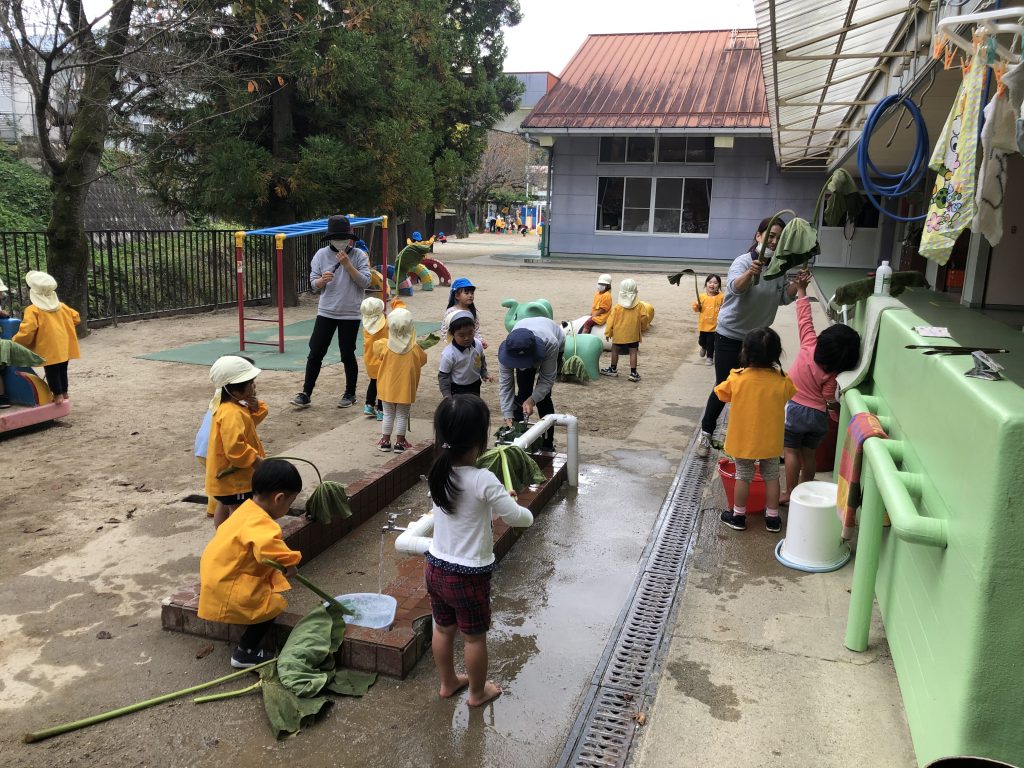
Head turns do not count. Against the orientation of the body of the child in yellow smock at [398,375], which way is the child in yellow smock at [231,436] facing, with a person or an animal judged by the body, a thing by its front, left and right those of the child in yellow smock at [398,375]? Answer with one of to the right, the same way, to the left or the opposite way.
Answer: to the right

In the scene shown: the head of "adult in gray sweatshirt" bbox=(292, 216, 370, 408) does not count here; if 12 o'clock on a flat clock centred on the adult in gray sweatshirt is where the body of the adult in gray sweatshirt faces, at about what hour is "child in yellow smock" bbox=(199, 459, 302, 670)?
The child in yellow smock is roughly at 12 o'clock from the adult in gray sweatshirt.

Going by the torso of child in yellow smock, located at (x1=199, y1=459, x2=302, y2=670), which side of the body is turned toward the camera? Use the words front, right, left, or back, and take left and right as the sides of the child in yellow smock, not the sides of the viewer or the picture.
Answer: right

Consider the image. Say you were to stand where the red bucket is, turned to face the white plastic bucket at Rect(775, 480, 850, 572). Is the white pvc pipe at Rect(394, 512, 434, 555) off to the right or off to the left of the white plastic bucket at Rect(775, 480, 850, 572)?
right

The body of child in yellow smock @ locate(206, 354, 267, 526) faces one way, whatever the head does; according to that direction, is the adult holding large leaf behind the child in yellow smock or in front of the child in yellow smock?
in front

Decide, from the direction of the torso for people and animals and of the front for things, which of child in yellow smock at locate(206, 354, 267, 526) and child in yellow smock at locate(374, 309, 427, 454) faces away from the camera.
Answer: child in yellow smock at locate(374, 309, 427, 454)

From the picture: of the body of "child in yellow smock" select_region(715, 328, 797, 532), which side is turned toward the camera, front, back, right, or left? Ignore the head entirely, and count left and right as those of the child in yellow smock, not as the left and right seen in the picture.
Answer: back

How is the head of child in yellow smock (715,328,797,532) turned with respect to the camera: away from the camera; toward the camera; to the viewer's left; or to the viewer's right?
away from the camera

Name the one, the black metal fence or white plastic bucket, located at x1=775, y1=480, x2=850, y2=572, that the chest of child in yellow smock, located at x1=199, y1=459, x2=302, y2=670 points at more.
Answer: the white plastic bucket

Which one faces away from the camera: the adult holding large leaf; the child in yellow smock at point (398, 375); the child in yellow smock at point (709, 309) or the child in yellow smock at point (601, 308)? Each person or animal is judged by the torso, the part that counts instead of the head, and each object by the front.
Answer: the child in yellow smock at point (398, 375)
